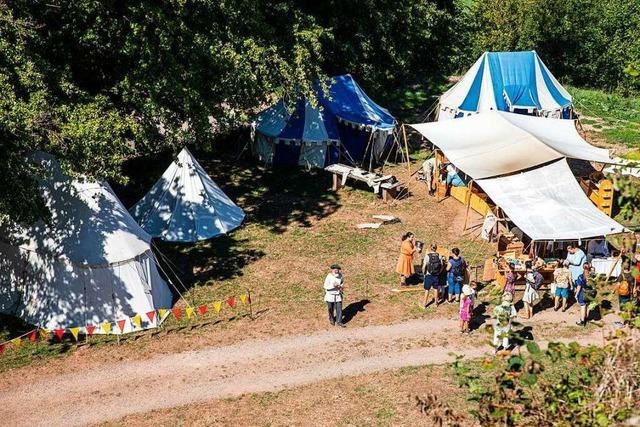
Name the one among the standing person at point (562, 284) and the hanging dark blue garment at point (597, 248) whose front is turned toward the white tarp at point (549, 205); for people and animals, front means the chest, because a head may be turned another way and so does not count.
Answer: the standing person at point (562, 284)

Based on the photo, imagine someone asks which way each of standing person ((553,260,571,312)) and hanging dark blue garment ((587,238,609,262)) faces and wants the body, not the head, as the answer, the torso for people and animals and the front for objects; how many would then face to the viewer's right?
0

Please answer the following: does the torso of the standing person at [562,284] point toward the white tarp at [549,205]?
yes

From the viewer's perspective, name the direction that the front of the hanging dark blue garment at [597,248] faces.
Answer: toward the camera

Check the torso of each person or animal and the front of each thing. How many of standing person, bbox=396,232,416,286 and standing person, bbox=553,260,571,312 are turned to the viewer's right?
1

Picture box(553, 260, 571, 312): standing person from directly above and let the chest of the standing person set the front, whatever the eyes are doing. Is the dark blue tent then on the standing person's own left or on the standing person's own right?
on the standing person's own left

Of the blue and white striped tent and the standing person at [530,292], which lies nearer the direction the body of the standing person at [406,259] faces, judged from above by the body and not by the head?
the standing person

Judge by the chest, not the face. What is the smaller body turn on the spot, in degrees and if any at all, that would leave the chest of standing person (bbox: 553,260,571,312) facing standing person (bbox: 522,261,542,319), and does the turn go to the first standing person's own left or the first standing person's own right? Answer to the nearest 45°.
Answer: approximately 135° to the first standing person's own left

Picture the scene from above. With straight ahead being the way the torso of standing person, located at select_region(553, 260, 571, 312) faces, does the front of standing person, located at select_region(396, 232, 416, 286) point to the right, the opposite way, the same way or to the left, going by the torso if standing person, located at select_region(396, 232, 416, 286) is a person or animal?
to the right

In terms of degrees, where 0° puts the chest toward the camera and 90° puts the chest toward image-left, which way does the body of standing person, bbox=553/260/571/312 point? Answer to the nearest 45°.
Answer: approximately 180°

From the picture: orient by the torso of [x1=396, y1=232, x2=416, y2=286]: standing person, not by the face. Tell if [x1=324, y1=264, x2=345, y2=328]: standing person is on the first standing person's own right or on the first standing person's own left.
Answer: on the first standing person's own right

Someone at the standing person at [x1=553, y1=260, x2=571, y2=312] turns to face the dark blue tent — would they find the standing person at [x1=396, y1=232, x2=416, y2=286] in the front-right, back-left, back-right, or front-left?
front-left

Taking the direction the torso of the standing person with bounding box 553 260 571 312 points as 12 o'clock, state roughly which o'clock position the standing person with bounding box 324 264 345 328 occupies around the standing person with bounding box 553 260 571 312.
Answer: the standing person with bounding box 324 264 345 328 is roughly at 8 o'clock from the standing person with bounding box 553 260 571 312.
